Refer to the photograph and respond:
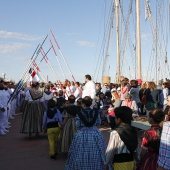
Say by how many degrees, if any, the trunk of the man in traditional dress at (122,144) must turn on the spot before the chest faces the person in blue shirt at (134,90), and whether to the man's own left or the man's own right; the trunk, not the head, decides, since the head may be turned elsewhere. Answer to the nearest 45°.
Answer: approximately 45° to the man's own right

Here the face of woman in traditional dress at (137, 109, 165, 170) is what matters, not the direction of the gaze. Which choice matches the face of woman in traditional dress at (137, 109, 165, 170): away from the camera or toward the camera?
away from the camera

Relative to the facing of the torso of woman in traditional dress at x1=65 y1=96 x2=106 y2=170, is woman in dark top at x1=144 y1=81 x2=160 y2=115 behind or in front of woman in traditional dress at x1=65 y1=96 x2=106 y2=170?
in front

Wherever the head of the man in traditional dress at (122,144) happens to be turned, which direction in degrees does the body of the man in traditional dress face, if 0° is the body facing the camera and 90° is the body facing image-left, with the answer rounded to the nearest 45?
approximately 135°

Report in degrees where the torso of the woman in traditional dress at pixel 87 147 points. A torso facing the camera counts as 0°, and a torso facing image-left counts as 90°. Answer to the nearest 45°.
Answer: approximately 180°

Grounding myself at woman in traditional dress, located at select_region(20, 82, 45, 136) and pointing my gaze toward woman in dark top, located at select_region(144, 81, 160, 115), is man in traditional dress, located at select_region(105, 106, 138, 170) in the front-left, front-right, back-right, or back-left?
front-right

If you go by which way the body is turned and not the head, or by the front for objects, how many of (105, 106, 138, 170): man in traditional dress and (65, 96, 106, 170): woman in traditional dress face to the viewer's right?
0

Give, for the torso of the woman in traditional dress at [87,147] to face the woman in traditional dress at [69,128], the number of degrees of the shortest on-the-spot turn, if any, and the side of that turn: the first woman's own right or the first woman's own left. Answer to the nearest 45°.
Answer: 0° — they already face them
